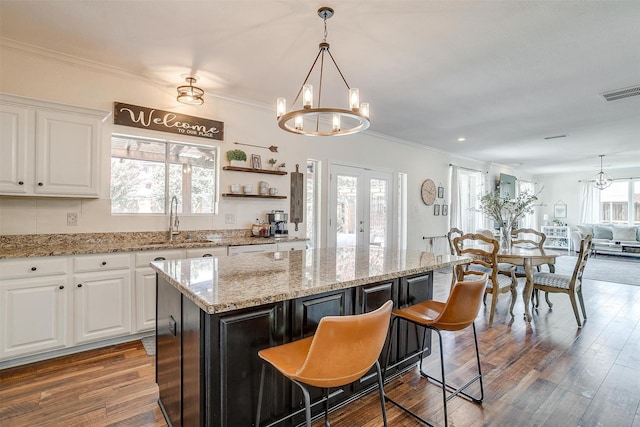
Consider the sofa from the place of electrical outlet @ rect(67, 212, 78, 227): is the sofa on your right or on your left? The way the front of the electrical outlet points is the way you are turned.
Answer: on your left

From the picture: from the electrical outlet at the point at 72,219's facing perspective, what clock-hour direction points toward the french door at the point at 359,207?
The french door is roughly at 9 o'clock from the electrical outlet.

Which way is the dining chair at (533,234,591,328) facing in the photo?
to the viewer's left

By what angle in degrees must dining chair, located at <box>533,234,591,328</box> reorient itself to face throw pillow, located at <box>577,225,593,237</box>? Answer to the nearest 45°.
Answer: approximately 90° to its right

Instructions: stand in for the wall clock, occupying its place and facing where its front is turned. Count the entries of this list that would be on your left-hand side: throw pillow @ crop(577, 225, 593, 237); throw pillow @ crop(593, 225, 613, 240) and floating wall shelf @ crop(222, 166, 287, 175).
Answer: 2

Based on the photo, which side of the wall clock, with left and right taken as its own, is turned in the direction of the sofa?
left

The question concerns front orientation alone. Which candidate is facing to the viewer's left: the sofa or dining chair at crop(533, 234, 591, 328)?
the dining chair

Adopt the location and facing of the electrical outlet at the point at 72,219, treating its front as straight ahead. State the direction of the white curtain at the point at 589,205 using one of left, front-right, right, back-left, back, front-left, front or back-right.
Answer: left

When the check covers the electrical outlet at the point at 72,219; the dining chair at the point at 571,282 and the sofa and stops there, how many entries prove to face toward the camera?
2

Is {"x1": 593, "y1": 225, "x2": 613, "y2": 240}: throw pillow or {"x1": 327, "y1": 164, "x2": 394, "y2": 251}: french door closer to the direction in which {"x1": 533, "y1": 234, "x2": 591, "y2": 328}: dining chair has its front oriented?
the french door

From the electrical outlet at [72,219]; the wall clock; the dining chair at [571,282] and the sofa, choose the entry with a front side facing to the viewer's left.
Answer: the dining chair
